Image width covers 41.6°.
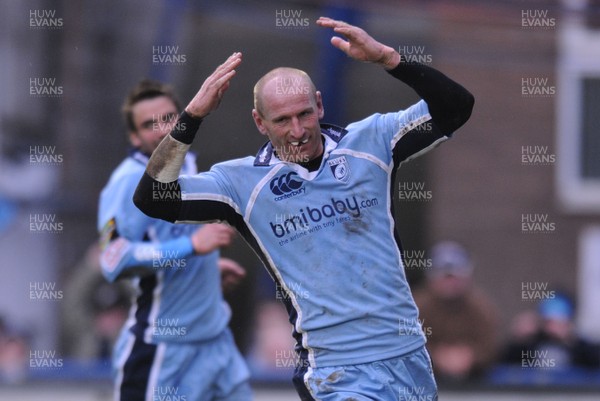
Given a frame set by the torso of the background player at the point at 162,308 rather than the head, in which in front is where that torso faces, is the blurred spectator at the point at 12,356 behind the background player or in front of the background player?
behind

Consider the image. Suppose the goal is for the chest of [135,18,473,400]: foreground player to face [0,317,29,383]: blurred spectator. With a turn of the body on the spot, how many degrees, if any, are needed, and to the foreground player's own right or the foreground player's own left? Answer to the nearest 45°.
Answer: approximately 135° to the foreground player's own right

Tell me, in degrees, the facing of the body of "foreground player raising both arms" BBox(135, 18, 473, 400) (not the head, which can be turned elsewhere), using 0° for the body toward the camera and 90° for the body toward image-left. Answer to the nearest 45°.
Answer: approximately 0°

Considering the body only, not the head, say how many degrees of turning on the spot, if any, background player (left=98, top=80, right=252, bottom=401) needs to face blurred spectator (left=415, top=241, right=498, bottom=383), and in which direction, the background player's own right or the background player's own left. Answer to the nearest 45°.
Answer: approximately 90° to the background player's own left

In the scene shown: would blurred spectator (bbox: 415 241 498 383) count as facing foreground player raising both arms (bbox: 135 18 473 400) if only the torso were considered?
yes

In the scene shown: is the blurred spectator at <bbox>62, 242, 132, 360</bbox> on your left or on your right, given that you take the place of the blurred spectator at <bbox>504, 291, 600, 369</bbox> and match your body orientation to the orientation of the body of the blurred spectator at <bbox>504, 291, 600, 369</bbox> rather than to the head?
on your right

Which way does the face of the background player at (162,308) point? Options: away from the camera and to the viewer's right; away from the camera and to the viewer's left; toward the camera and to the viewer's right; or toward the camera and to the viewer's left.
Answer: toward the camera and to the viewer's right

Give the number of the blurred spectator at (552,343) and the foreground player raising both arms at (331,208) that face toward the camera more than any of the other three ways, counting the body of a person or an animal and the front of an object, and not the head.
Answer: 2

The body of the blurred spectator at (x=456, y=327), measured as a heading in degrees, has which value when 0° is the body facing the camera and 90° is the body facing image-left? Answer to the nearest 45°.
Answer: approximately 0°

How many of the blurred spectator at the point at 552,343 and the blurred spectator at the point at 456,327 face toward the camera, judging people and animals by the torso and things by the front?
2

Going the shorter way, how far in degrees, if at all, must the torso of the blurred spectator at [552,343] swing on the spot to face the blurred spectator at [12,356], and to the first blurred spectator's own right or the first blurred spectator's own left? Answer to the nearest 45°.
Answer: approximately 90° to the first blurred spectator's own right
